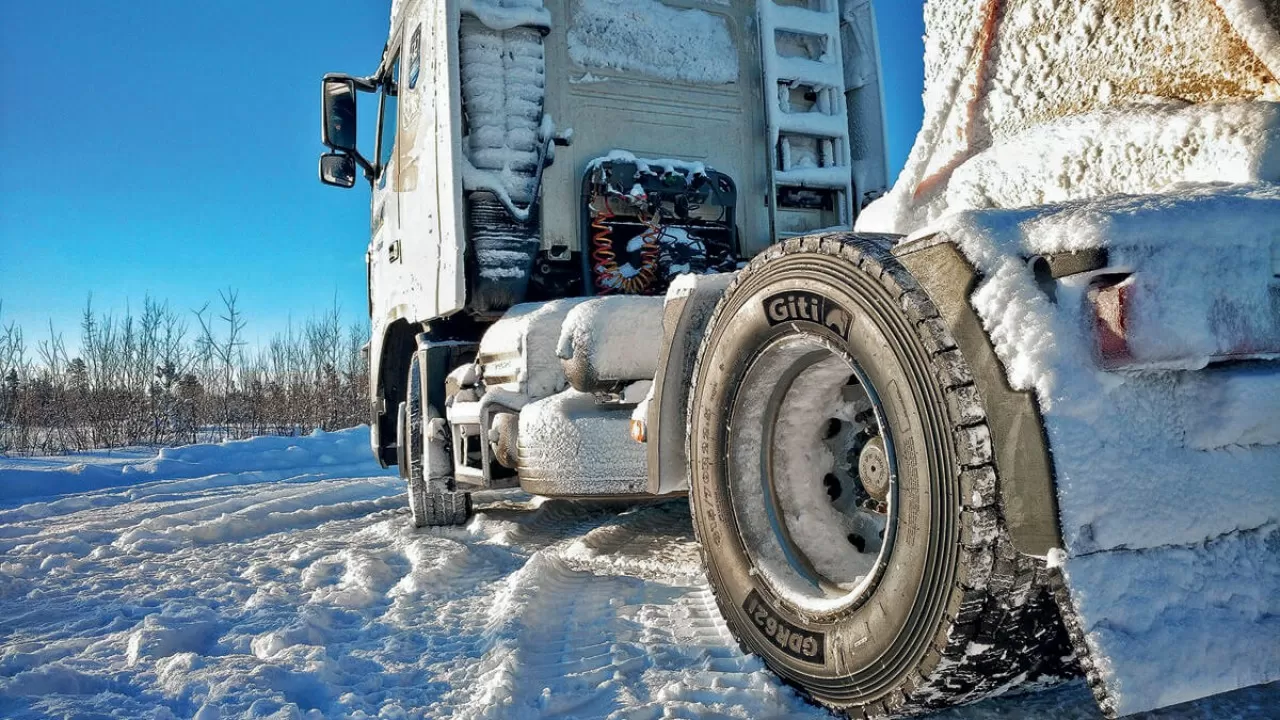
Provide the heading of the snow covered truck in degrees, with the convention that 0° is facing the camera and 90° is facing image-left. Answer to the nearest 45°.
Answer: approximately 135°
